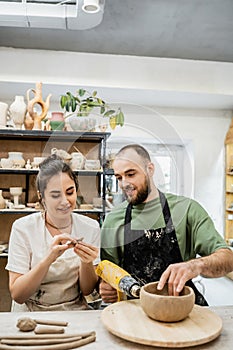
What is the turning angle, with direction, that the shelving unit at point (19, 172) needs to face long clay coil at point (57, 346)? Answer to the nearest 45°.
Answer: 0° — it already faces it

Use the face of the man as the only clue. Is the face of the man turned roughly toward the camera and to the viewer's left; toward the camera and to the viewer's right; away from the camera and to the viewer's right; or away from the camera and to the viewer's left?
toward the camera and to the viewer's left

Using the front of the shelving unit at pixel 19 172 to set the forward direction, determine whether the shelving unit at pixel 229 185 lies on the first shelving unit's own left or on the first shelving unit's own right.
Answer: on the first shelving unit's own left

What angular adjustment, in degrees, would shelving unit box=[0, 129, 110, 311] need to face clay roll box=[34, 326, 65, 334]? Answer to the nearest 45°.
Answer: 0° — it already faces it

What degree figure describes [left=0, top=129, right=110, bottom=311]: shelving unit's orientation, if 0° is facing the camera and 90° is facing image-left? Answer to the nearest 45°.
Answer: approximately 0°

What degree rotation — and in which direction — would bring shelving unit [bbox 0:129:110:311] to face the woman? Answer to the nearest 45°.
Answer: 0° — it already faces them

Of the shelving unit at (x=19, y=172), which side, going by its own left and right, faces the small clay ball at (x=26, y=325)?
front

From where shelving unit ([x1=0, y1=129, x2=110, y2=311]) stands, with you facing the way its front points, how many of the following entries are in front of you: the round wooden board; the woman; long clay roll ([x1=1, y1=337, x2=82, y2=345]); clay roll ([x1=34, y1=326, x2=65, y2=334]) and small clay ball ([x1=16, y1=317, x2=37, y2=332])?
5

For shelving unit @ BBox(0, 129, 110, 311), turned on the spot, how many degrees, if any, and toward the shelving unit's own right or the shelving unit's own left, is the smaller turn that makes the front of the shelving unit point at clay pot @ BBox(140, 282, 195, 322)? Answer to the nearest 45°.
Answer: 0° — it already faces it
